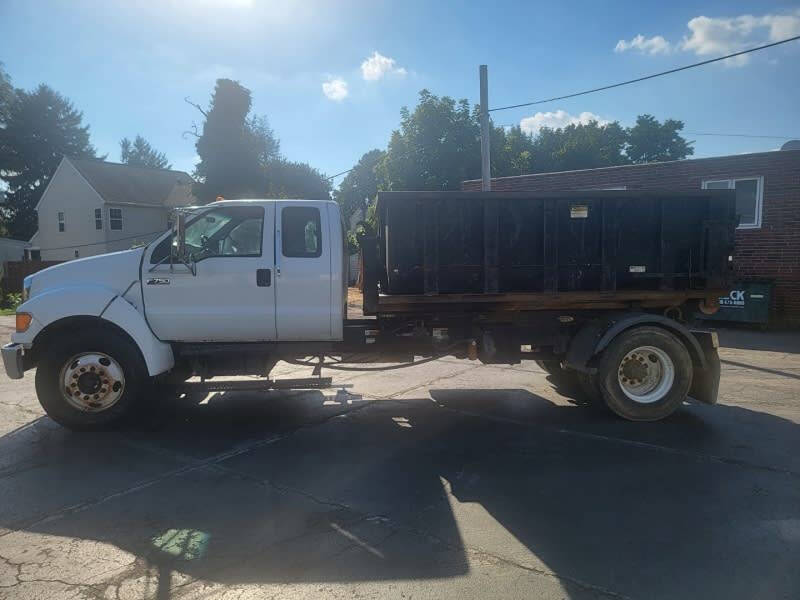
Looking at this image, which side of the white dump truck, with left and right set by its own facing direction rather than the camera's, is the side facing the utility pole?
right

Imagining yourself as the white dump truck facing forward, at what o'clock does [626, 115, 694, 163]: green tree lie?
The green tree is roughly at 4 o'clock from the white dump truck.

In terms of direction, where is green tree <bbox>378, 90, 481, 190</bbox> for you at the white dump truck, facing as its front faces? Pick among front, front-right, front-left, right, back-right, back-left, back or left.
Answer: right

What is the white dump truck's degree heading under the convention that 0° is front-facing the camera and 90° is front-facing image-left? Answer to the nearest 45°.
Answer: approximately 90°

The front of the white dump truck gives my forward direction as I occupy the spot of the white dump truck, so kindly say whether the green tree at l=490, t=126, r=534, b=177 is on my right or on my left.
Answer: on my right

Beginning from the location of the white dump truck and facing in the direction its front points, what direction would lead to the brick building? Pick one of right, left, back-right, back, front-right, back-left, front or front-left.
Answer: back-right

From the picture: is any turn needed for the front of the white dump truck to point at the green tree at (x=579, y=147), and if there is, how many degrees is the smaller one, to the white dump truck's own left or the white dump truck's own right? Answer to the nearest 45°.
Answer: approximately 135° to the white dump truck's own right

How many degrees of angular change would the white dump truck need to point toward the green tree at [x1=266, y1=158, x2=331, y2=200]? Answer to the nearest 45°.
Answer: approximately 90° to its right

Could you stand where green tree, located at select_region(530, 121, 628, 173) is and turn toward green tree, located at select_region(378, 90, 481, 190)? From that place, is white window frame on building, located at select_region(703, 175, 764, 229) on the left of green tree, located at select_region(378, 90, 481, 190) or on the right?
left

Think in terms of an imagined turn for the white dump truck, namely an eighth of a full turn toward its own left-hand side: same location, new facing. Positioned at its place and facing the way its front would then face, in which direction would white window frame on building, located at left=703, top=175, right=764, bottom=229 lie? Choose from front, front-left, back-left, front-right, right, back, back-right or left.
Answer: back

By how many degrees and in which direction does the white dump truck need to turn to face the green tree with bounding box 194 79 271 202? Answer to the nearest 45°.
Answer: approximately 90° to its right

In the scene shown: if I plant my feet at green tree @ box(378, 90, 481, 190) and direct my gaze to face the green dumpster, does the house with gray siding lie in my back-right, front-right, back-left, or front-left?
back-right

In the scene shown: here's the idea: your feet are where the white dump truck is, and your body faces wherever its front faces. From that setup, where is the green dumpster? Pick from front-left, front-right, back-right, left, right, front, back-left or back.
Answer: back-right
